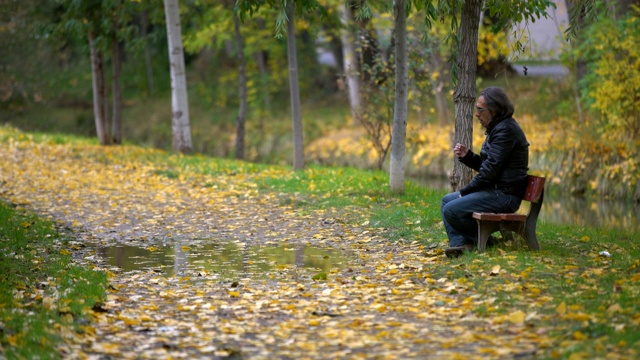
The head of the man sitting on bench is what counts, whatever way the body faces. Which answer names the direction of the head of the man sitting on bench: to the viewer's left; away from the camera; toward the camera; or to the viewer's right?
to the viewer's left

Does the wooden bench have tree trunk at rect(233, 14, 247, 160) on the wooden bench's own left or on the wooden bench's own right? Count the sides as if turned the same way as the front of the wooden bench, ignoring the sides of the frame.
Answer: on the wooden bench's own right

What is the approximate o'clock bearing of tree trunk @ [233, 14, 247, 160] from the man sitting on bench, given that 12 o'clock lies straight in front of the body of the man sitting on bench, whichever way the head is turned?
The tree trunk is roughly at 2 o'clock from the man sitting on bench.

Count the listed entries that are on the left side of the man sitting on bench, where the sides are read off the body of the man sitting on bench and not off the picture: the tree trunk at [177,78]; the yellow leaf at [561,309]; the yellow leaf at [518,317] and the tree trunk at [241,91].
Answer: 2

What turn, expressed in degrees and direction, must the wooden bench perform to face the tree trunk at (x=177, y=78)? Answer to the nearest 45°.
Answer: approximately 45° to its right

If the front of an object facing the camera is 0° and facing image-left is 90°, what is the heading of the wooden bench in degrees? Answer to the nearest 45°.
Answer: approximately 90°

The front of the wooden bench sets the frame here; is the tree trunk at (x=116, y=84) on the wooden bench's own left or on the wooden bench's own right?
on the wooden bench's own right

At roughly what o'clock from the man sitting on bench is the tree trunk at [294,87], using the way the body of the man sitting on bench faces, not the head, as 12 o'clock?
The tree trunk is roughly at 2 o'clock from the man sitting on bench.

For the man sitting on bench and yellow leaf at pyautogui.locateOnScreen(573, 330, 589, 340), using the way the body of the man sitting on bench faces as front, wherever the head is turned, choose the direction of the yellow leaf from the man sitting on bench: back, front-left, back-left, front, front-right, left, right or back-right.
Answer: left

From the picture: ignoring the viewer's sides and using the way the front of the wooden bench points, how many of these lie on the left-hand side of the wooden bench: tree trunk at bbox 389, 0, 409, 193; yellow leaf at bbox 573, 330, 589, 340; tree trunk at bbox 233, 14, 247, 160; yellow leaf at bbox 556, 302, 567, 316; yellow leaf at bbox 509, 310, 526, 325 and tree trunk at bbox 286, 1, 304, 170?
3

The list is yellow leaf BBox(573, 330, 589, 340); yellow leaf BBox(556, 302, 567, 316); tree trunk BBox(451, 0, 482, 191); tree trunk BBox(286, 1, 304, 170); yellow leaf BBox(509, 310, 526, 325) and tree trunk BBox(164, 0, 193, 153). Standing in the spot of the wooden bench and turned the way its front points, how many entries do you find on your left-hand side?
3

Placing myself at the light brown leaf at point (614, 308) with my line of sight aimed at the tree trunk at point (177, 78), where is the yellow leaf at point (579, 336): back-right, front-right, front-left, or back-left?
back-left

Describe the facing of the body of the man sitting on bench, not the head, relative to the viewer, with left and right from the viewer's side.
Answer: facing to the left of the viewer

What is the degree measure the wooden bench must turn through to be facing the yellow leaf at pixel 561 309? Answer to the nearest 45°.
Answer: approximately 90° to its left
